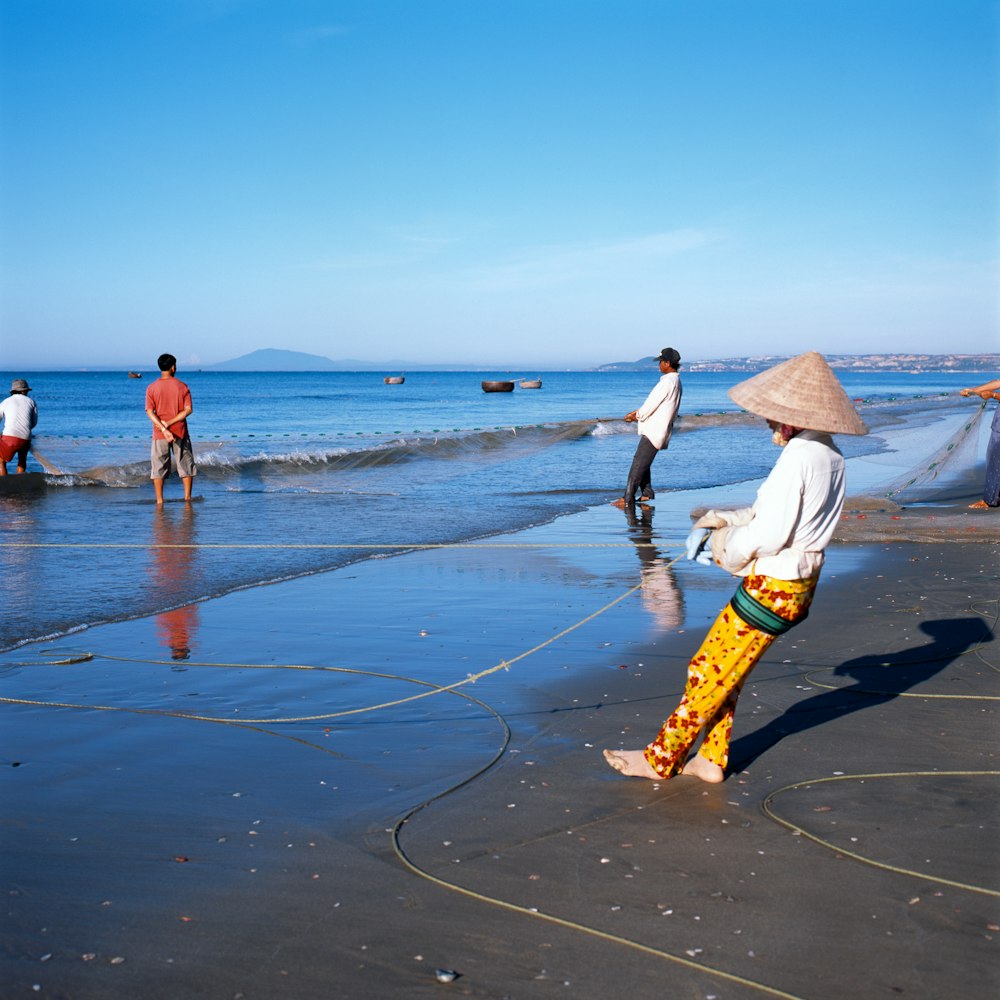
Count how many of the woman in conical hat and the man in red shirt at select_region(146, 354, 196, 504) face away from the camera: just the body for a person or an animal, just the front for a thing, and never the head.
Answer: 1

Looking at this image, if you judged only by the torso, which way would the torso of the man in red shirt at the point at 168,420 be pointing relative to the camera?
away from the camera

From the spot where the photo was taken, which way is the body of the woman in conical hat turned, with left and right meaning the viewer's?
facing to the left of the viewer

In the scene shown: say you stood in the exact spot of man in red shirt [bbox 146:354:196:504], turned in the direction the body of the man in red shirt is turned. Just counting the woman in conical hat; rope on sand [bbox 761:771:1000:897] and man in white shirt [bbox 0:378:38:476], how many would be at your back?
2

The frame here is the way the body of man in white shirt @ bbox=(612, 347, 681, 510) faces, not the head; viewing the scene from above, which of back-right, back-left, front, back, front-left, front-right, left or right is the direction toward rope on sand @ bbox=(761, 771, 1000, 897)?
left

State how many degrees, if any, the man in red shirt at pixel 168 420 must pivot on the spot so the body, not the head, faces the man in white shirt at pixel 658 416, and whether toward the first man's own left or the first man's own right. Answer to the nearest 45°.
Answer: approximately 135° to the first man's own right

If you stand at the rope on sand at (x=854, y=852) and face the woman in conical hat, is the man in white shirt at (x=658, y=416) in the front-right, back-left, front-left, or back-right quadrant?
front-right

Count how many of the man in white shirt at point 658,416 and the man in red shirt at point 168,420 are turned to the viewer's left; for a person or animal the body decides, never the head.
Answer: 1

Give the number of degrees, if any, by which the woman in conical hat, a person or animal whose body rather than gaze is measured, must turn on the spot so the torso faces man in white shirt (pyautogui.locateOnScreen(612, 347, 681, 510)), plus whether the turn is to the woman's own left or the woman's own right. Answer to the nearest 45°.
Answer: approximately 90° to the woman's own right

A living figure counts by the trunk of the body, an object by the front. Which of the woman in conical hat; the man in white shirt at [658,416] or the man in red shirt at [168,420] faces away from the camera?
the man in red shirt

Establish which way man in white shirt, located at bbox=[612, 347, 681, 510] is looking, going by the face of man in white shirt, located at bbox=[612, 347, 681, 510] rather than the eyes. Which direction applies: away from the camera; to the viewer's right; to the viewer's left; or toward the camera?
to the viewer's left

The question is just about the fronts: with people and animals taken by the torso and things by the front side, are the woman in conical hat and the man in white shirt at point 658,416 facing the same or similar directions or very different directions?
same or similar directions

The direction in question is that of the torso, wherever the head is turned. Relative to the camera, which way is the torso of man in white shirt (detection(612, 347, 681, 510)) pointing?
to the viewer's left
